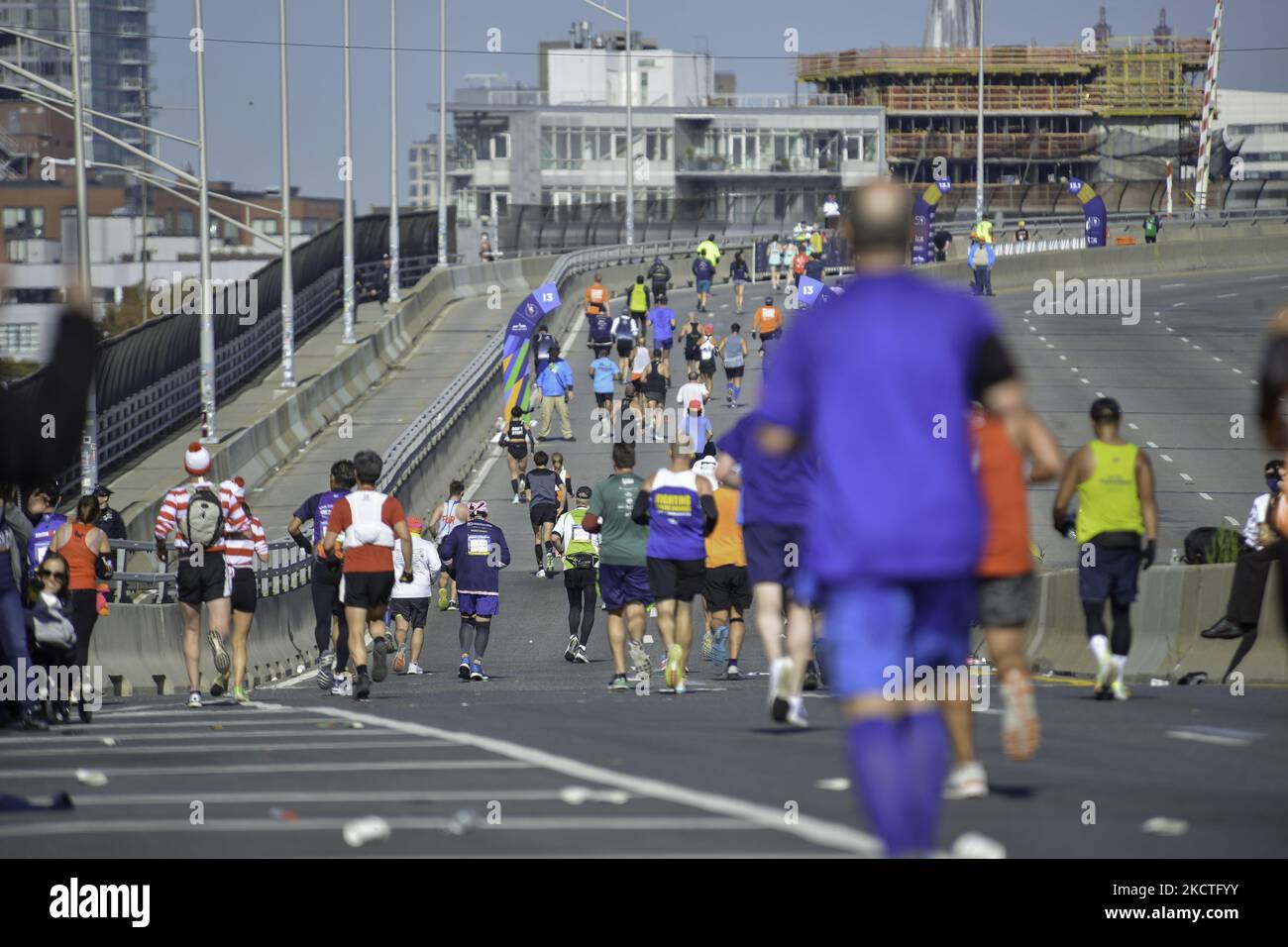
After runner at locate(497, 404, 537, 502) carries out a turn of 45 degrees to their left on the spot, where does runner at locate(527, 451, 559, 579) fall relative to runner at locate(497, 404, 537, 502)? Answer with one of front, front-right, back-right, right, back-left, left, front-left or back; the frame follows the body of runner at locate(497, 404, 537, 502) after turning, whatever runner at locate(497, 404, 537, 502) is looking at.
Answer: back-left

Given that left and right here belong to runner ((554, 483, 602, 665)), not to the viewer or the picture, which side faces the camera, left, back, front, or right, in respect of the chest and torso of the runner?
back

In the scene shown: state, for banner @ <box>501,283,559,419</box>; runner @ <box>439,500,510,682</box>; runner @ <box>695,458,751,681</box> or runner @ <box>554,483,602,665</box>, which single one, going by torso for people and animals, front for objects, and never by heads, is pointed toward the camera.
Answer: the banner

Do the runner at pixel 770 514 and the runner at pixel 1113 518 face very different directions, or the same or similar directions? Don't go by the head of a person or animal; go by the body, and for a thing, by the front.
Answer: same or similar directions

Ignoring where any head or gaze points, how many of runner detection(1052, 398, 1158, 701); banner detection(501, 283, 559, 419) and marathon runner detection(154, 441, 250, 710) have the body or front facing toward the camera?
1

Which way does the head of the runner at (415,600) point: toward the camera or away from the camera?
away from the camera

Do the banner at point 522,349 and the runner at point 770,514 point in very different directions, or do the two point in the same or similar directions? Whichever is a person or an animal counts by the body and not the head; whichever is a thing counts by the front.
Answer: very different directions

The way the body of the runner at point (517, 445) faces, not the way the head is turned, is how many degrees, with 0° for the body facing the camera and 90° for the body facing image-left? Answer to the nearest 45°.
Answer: approximately 180°

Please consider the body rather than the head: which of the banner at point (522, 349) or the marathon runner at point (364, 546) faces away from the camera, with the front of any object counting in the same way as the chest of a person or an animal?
the marathon runner

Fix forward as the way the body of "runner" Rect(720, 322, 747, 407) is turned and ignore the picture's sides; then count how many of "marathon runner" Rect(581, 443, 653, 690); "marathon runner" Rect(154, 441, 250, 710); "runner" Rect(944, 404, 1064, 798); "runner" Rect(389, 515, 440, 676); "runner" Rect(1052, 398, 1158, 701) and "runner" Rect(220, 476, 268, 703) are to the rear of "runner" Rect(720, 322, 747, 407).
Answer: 6

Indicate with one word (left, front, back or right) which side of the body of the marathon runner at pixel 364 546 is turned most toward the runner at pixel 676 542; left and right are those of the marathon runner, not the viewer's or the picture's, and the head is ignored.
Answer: right

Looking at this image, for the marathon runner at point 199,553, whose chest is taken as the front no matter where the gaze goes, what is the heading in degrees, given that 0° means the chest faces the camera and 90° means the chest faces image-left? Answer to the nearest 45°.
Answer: approximately 180°

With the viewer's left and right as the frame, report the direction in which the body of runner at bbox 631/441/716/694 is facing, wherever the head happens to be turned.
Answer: facing away from the viewer

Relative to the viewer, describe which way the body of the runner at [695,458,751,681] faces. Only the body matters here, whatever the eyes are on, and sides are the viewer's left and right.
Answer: facing away from the viewer

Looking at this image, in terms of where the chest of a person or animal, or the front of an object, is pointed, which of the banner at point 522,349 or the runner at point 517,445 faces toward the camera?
the banner

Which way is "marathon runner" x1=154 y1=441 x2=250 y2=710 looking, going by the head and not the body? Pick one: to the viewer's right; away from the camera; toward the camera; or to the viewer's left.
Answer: away from the camera
